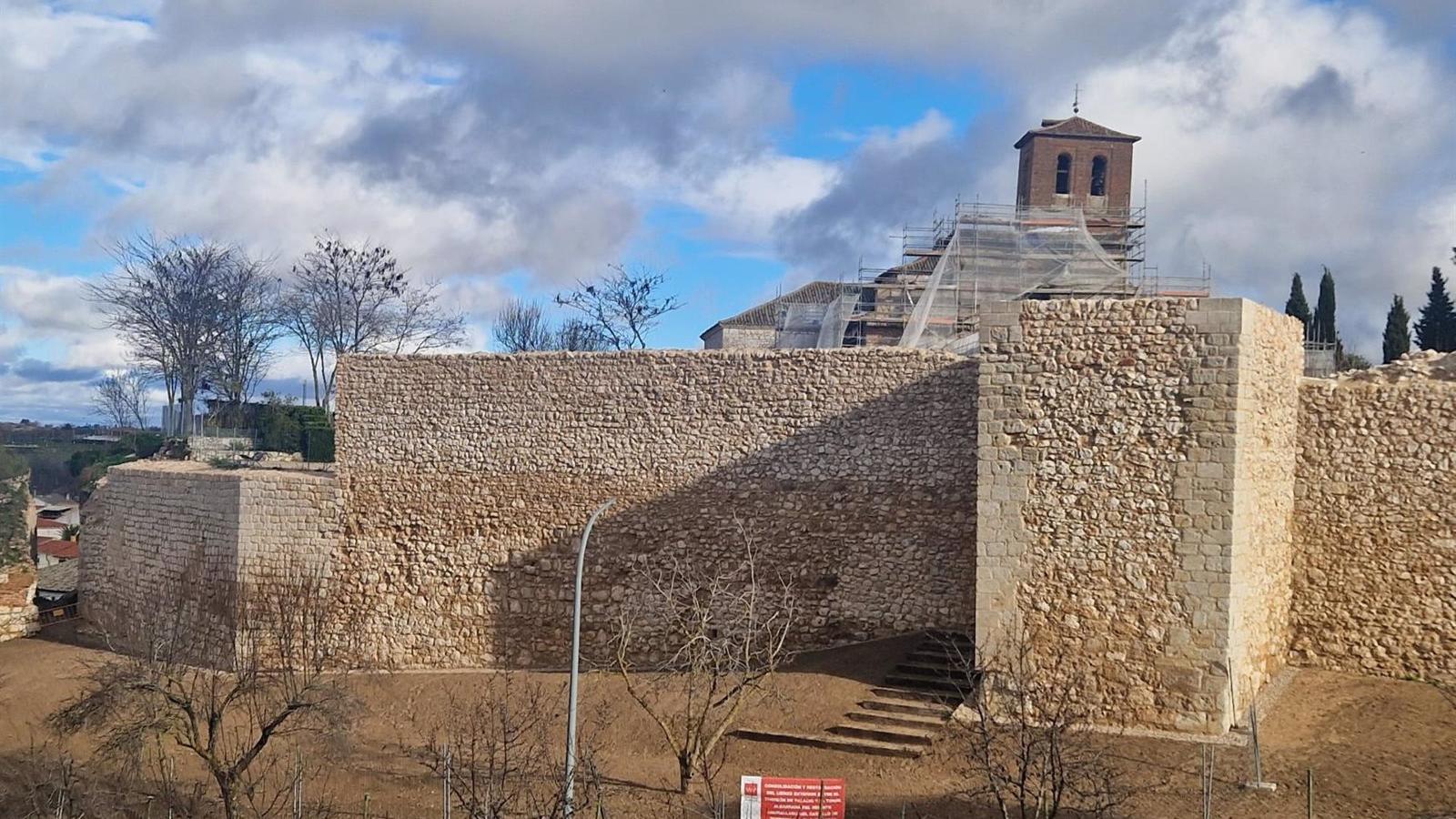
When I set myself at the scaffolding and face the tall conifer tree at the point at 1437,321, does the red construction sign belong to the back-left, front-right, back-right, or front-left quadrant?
back-right

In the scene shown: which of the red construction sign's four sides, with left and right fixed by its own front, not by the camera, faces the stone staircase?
back

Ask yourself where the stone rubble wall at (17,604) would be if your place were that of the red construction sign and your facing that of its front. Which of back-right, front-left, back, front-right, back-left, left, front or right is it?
back-right

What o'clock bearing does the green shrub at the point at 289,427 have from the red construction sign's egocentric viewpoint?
The green shrub is roughly at 5 o'clock from the red construction sign.

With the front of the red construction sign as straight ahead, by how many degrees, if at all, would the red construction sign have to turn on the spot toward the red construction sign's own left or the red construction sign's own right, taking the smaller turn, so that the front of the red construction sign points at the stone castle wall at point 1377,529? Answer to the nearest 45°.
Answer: approximately 135° to the red construction sign's own left

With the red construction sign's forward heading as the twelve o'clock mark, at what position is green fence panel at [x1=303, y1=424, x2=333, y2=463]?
The green fence panel is roughly at 5 o'clock from the red construction sign.

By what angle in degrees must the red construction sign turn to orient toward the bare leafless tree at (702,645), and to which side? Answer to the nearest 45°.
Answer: approximately 180°

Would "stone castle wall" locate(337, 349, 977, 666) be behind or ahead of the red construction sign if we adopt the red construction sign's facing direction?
behind

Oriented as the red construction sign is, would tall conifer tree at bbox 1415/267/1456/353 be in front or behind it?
behind

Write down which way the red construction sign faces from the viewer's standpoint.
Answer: facing the viewer

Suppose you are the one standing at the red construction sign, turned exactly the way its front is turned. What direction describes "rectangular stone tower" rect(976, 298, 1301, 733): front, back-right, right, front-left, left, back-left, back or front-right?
back-left
